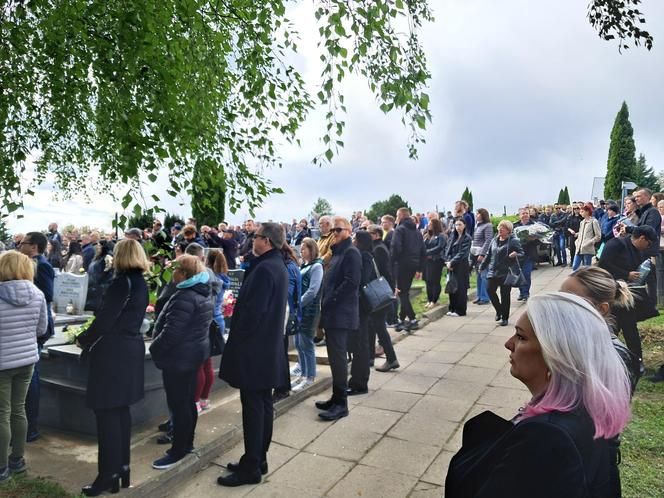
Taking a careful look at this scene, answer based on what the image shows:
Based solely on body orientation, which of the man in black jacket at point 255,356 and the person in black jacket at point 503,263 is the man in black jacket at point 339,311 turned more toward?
the man in black jacket

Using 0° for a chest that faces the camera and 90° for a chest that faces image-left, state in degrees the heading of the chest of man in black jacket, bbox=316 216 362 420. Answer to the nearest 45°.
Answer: approximately 90°

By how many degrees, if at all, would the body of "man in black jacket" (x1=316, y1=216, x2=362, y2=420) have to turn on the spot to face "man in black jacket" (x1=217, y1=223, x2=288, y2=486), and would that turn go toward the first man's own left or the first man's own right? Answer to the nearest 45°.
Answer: approximately 45° to the first man's own left

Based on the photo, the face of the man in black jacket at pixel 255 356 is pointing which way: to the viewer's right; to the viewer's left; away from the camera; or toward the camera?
to the viewer's left

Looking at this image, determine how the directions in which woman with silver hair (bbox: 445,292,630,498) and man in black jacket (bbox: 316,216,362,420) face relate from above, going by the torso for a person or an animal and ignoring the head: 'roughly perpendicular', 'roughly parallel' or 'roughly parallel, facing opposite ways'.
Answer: roughly parallel

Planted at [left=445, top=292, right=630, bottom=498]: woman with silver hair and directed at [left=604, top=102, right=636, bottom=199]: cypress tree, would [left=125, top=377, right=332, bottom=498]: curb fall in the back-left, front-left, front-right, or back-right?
front-left

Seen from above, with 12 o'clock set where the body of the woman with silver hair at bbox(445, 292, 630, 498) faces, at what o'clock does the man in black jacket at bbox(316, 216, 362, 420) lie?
The man in black jacket is roughly at 2 o'clock from the woman with silver hair.

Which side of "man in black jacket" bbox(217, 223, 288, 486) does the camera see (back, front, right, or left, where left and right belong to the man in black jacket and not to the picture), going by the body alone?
left

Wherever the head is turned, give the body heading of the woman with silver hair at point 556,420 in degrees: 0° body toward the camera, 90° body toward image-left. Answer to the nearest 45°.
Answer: approximately 90°

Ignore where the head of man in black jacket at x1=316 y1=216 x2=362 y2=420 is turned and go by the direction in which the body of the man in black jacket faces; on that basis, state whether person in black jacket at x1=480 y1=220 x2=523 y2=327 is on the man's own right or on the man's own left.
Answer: on the man's own right

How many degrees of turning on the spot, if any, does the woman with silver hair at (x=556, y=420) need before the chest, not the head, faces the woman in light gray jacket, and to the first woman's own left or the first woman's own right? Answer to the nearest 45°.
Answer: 0° — they already face them

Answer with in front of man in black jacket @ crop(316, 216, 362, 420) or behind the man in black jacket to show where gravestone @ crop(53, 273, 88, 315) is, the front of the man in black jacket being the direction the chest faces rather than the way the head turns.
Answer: in front

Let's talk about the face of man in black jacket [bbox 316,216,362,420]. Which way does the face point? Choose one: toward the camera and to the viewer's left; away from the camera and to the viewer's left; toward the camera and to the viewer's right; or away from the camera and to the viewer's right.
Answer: toward the camera and to the viewer's left

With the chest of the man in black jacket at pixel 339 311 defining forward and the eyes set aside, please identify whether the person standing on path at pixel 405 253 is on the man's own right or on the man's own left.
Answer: on the man's own right

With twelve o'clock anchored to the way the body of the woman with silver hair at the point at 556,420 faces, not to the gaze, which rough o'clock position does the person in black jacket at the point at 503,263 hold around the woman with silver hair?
The person in black jacket is roughly at 3 o'clock from the woman with silver hair.
